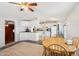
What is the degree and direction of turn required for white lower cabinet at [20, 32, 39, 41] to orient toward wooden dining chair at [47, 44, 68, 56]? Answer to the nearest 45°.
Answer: approximately 90° to its left

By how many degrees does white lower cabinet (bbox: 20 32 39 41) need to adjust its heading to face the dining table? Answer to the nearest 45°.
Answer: approximately 90° to its left

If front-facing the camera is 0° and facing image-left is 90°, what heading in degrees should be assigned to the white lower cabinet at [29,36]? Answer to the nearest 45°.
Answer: approximately 0°

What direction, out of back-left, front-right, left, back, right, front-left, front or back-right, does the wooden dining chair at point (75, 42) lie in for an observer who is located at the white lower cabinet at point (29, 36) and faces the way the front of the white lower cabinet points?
left
